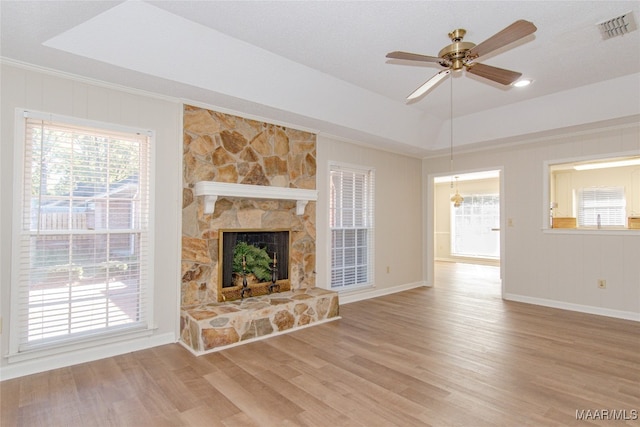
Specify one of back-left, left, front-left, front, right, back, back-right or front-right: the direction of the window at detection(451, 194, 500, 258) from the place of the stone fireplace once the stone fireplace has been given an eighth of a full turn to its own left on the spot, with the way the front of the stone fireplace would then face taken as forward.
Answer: front-left

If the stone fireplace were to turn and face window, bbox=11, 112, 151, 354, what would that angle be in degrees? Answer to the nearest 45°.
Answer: approximately 90° to its right

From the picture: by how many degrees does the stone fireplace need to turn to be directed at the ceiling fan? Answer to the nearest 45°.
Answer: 0° — it already faces it

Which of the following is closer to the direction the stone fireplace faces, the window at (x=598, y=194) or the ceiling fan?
the ceiling fan

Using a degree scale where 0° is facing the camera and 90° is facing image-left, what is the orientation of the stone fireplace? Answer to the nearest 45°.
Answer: approximately 315°

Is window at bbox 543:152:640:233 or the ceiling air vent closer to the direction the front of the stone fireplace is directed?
the ceiling air vent

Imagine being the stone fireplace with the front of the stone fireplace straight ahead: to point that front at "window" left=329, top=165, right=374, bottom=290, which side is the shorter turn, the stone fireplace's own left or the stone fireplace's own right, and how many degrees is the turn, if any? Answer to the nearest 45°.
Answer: approximately 90° to the stone fireplace's own left

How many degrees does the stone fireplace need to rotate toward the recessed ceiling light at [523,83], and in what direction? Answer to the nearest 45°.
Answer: approximately 45° to its left

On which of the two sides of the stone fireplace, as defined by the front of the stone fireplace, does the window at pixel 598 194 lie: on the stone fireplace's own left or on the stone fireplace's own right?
on the stone fireplace's own left
